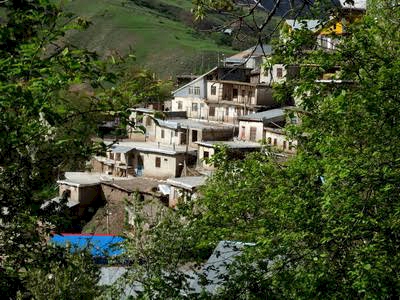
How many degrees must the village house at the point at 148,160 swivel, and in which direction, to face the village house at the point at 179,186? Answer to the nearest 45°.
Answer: approximately 45° to its left

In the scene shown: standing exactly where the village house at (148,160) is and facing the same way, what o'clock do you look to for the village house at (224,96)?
the village house at (224,96) is roughly at 6 o'clock from the village house at (148,160).

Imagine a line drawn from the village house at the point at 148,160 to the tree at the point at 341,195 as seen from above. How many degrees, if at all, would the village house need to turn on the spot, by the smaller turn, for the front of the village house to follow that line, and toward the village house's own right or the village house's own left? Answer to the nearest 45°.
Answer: approximately 45° to the village house's own left

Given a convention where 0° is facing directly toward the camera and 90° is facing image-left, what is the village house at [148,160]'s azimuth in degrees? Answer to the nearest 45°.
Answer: approximately 45°
